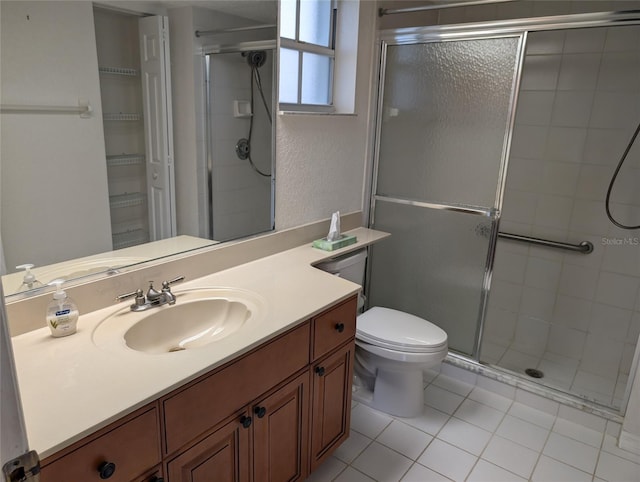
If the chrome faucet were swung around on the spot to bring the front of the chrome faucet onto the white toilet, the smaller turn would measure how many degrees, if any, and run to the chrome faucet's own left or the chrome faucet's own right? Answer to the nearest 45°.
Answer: approximately 45° to the chrome faucet's own left

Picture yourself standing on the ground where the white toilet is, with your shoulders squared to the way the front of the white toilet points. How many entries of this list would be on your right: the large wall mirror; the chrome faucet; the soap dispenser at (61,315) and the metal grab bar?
3

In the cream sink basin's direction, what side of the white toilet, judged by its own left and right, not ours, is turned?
right

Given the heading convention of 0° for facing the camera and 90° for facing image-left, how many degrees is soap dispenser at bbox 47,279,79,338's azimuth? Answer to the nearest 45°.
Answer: approximately 0°

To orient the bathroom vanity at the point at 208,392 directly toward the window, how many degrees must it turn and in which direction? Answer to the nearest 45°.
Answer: approximately 90° to its left

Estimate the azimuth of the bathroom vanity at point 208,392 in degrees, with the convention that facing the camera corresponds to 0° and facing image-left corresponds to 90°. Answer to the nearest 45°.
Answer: approximately 315°

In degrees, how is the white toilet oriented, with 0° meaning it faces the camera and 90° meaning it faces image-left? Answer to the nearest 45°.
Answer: approximately 315°
